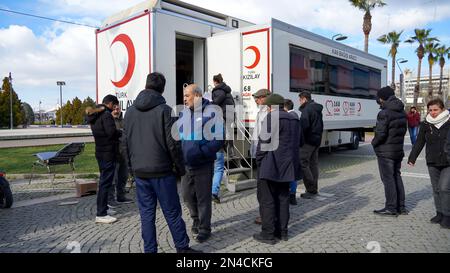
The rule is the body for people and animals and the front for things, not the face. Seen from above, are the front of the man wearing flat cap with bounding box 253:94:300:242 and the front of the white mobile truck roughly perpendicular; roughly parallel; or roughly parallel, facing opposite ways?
roughly perpendicular

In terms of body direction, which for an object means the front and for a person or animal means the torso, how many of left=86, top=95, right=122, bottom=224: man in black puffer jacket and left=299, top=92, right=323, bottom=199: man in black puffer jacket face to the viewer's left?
1

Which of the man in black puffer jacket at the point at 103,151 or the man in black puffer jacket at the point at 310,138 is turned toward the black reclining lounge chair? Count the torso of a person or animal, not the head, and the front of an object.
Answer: the man in black puffer jacket at the point at 310,138

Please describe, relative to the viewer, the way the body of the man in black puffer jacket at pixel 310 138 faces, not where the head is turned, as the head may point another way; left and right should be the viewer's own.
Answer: facing to the left of the viewer

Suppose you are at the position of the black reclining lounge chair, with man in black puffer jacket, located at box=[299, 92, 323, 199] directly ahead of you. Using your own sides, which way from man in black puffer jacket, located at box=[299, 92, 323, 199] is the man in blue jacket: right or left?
right

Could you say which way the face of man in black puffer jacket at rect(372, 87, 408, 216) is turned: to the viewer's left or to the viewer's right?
to the viewer's left

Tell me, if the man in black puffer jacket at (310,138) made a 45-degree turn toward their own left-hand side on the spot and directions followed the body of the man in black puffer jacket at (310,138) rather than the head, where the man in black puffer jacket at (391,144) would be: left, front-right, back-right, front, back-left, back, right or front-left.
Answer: left

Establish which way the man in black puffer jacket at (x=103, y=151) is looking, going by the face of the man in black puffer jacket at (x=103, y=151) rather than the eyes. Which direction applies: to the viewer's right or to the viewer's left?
to the viewer's right

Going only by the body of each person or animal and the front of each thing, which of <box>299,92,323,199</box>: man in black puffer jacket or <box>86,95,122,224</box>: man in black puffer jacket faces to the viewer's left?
<box>299,92,323,199</box>: man in black puffer jacket
